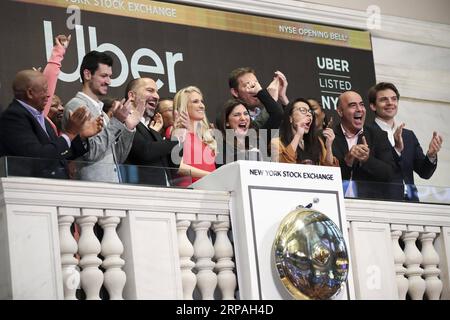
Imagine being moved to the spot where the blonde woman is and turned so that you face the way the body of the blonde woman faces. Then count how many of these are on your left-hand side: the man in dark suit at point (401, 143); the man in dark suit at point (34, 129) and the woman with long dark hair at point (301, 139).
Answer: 2

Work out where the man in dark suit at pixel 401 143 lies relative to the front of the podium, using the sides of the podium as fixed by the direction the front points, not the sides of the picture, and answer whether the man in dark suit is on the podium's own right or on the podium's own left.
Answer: on the podium's own left

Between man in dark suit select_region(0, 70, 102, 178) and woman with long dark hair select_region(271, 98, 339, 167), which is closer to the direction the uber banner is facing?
the woman with long dark hair

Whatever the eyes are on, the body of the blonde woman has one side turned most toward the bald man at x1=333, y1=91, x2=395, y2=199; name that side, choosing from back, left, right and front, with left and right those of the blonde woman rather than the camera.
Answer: left

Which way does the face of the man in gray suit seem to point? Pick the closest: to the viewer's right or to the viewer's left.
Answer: to the viewer's right

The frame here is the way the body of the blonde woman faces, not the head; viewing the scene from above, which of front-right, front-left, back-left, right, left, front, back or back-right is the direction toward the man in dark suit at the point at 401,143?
left

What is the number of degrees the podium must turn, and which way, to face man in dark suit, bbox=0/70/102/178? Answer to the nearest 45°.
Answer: approximately 135° to its right

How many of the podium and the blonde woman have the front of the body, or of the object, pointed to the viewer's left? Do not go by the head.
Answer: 0

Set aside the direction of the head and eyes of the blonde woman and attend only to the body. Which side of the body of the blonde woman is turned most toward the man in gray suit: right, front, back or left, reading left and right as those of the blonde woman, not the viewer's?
right

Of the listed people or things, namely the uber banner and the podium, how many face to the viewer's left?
0

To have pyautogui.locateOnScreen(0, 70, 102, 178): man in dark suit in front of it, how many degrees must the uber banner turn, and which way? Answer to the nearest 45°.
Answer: approximately 45° to its right

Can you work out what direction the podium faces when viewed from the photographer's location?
facing the viewer and to the right of the viewer

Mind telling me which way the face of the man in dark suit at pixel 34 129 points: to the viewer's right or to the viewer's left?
to the viewer's right
